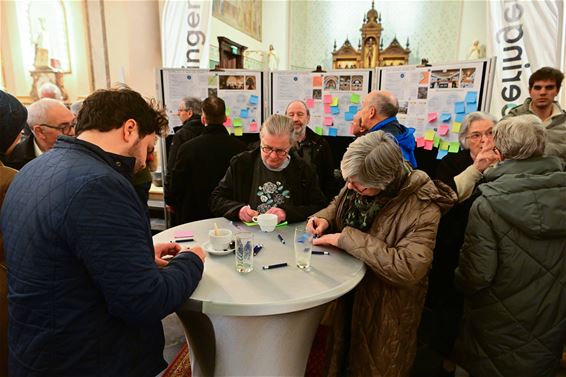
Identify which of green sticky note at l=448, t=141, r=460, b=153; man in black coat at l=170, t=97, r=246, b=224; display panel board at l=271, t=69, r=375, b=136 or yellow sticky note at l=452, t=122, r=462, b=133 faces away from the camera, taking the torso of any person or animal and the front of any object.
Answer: the man in black coat

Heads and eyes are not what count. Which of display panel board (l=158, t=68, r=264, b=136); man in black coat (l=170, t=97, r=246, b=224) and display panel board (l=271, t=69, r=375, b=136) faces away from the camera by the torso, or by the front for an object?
the man in black coat

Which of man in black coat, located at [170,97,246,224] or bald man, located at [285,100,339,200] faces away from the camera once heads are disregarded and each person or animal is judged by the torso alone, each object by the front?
the man in black coat

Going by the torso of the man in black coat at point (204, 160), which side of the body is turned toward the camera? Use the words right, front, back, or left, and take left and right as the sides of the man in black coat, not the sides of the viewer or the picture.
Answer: back

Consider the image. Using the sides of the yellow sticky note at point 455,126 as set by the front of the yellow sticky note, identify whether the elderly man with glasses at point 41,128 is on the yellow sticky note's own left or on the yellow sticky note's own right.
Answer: on the yellow sticky note's own right

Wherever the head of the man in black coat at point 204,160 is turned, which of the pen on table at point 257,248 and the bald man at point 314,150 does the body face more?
the bald man

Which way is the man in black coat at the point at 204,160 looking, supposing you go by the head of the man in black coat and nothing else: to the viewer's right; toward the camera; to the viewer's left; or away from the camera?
away from the camera

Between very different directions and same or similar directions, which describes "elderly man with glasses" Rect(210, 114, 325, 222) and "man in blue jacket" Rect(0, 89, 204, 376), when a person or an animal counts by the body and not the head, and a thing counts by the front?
very different directions

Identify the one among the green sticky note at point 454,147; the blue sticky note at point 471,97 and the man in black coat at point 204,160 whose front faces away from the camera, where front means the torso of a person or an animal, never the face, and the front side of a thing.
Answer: the man in black coat
